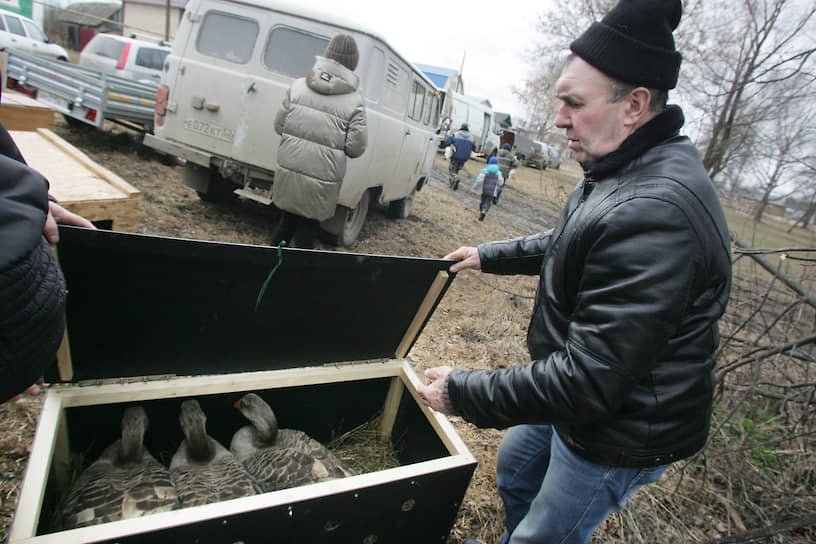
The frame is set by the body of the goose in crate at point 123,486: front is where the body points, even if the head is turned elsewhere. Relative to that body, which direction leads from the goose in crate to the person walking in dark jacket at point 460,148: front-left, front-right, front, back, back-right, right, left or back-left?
front-right

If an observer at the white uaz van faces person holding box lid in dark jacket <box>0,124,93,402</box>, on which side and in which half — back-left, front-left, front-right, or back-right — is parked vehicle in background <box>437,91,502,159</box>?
back-left

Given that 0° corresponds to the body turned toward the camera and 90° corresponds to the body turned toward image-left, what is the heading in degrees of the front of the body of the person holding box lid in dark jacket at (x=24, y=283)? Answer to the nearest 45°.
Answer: approximately 270°

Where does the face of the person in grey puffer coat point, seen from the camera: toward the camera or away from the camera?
away from the camera

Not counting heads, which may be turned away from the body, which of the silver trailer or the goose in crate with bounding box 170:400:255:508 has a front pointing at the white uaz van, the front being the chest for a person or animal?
the goose in crate

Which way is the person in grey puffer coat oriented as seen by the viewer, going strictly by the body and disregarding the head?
away from the camera

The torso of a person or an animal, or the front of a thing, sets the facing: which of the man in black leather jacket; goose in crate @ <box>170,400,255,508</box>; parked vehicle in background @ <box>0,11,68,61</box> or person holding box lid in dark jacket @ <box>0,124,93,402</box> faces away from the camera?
the goose in crate

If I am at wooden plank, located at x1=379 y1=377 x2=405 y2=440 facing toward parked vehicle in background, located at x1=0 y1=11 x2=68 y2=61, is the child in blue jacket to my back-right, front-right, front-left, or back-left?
front-right

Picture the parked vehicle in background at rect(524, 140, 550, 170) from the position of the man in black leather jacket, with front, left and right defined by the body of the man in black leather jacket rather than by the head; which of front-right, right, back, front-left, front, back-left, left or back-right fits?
right

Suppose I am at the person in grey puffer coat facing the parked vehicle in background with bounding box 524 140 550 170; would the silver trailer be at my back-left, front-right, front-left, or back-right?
front-left

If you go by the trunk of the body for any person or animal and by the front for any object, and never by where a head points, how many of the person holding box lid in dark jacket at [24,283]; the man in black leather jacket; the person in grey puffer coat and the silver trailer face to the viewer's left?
1

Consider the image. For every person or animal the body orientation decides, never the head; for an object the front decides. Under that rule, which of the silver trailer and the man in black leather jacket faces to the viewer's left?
the man in black leather jacket

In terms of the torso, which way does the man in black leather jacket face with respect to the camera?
to the viewer's left

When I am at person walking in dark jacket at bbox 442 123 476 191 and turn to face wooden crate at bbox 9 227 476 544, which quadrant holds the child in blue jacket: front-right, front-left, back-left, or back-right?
front-left

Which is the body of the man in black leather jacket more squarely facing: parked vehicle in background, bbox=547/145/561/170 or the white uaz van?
the white uaz van

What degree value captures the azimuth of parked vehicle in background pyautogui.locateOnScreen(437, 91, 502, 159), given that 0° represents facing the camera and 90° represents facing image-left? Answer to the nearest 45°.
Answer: approximately 225°
